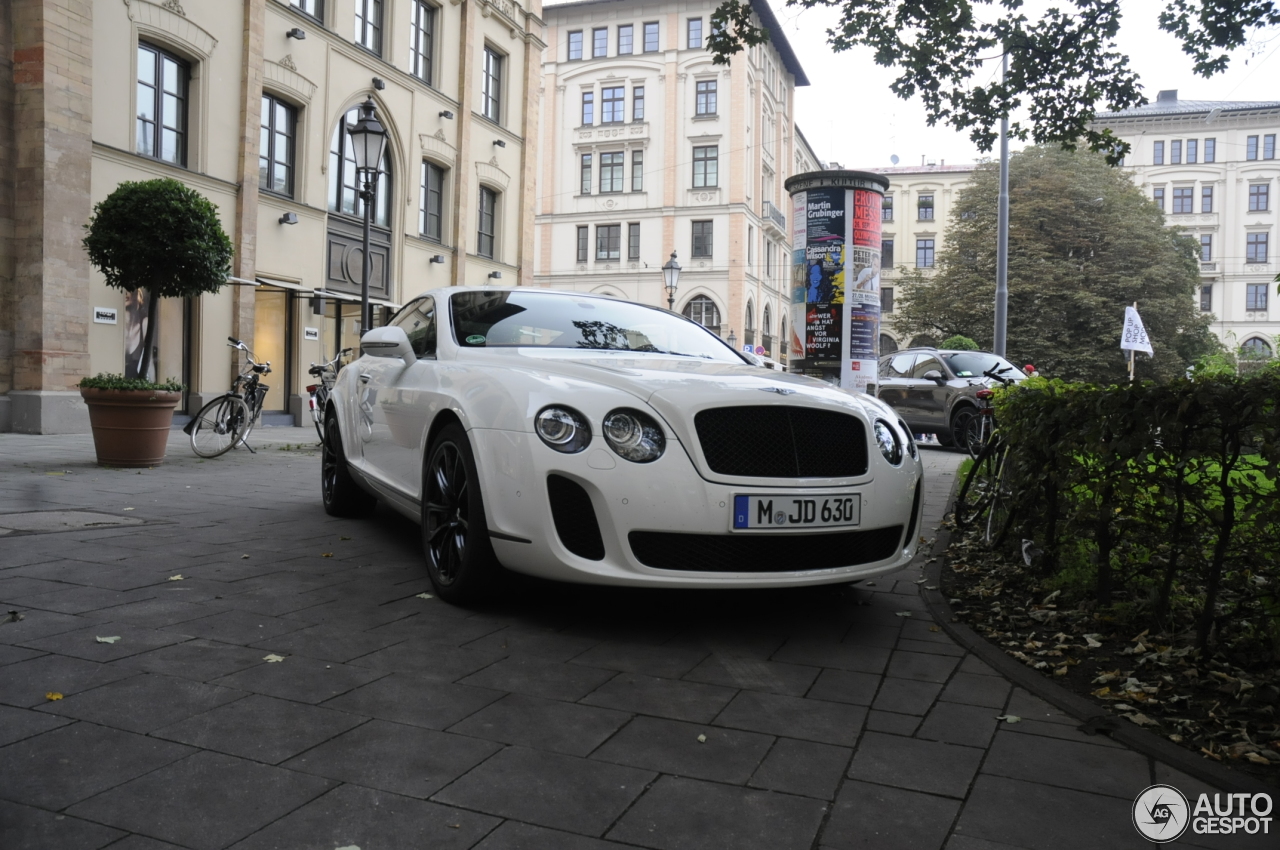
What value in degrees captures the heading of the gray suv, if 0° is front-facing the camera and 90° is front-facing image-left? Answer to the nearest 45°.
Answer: approximately 315°

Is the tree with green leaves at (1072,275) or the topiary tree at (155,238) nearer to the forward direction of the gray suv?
the topiary tree

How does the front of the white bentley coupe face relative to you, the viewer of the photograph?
facing the viewer and to the right of the viewer

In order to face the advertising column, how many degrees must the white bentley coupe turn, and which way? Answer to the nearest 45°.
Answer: approximately 135° to its left

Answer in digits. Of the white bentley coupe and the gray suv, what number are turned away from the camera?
0

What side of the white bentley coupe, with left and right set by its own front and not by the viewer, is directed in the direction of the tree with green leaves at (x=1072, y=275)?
left

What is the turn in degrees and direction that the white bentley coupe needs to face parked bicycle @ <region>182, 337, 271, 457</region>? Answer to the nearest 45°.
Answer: approximately 180°
